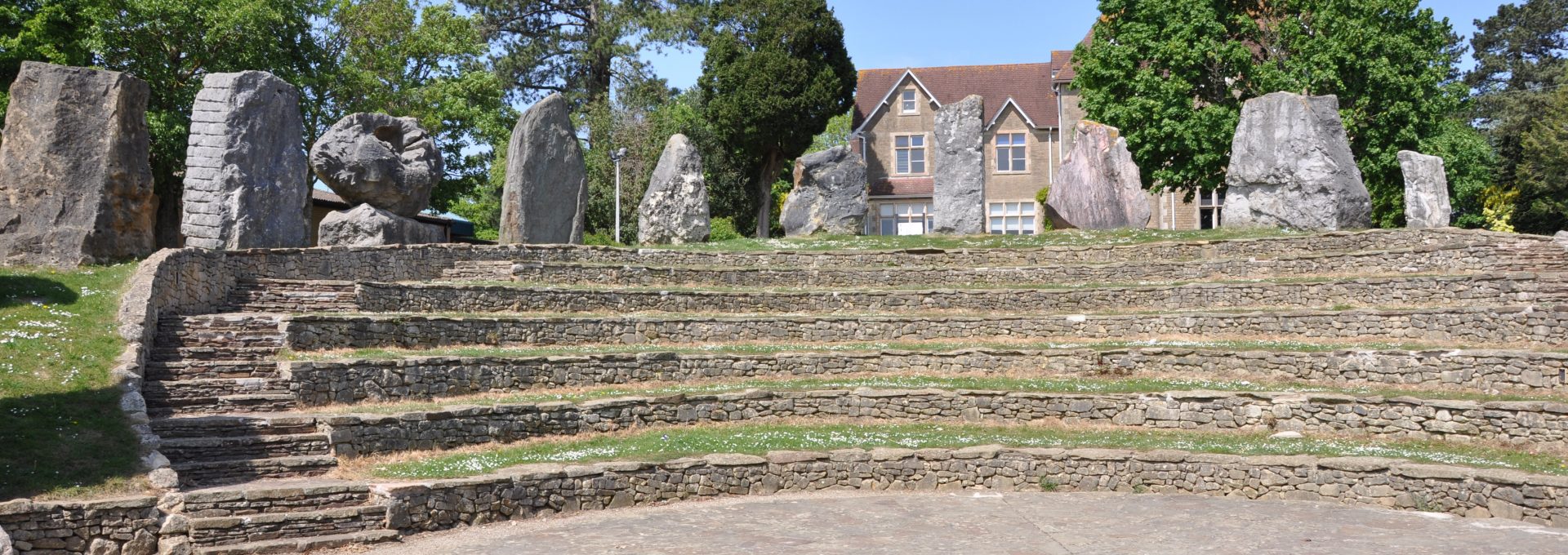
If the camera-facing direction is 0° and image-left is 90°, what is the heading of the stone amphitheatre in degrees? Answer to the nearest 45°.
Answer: approximately 0°

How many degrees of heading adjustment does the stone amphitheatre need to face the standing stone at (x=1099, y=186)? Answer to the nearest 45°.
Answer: approximately 135° to its left

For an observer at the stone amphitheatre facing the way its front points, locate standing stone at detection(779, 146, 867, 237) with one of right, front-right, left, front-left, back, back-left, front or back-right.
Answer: back

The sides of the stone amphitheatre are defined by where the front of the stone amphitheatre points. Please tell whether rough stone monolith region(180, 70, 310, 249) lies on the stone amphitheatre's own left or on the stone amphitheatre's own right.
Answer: on the stone amphitheatre's own right

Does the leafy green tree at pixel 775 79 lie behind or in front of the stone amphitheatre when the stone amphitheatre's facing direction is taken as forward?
behind

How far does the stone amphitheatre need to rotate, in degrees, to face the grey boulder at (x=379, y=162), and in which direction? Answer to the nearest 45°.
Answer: approximately 135° to its right
